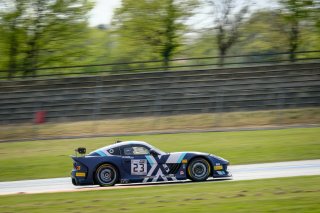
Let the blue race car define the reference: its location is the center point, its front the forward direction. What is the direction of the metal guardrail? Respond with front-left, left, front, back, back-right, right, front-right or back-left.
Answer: left

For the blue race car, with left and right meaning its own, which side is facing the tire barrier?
left

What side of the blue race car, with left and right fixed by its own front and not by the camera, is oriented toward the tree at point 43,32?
left

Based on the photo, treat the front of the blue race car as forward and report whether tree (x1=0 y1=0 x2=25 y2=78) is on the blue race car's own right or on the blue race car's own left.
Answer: on the blue race car's own left

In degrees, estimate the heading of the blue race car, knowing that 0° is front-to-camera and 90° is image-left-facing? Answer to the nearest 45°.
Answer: approximately 270°

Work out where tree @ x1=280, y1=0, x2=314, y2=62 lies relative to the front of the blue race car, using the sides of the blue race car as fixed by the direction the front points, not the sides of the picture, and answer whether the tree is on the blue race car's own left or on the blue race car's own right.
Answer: on the blue race car's own left

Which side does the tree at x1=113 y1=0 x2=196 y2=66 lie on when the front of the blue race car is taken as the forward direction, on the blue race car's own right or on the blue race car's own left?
on the blue race car's own left

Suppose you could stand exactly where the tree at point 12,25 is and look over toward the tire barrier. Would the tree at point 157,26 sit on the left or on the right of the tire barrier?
left
